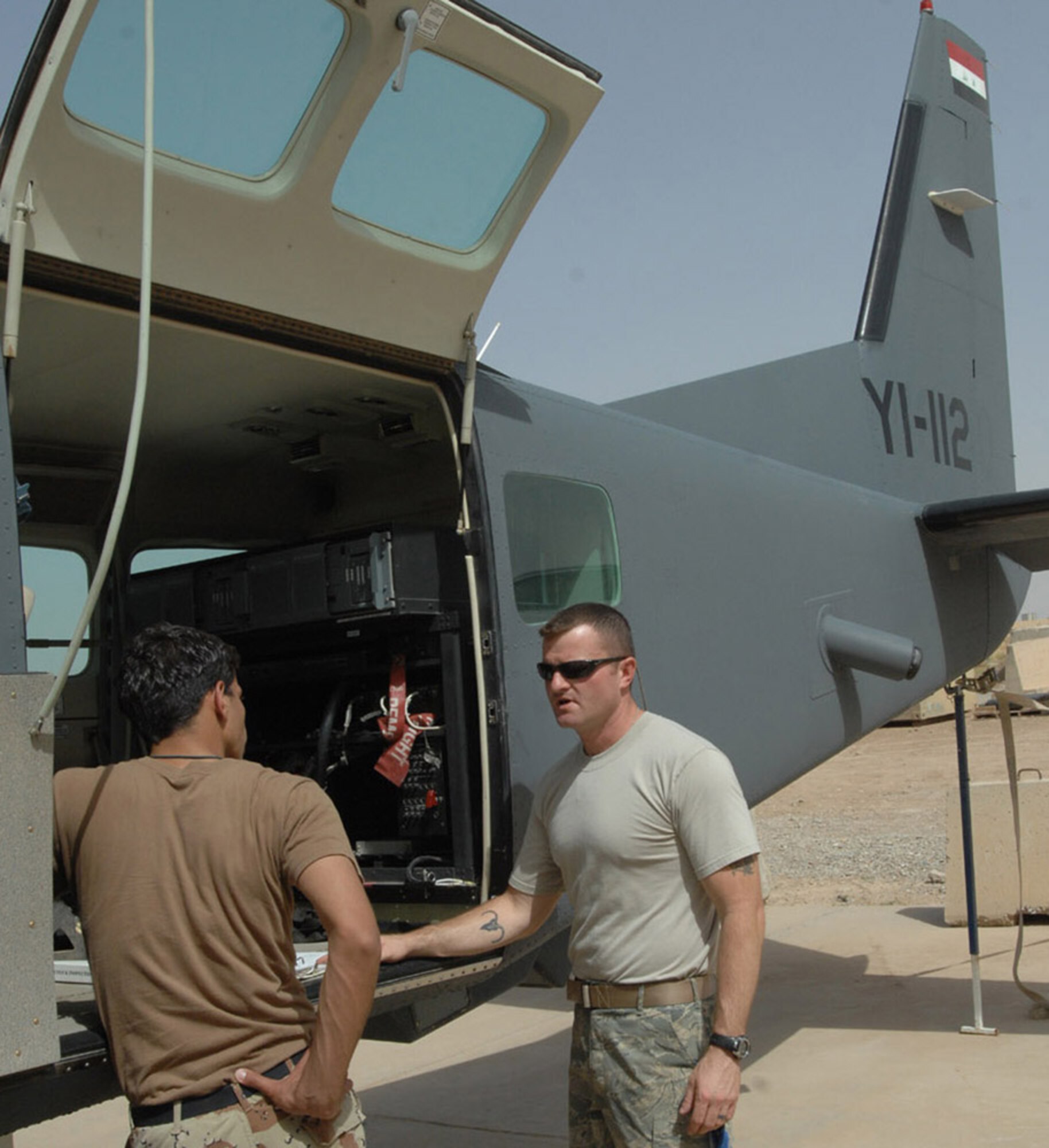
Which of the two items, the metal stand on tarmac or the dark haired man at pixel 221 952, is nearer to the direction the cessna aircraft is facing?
the dark haired man

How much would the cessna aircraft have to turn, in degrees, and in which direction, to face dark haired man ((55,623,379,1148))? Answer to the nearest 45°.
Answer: approximately 45° to its left

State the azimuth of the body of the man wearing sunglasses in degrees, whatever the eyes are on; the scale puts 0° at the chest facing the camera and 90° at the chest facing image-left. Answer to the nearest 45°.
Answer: approximately 45°

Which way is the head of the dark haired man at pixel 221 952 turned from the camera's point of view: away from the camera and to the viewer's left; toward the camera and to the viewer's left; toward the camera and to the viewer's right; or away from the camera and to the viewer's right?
away from the camera and to the viewer's right

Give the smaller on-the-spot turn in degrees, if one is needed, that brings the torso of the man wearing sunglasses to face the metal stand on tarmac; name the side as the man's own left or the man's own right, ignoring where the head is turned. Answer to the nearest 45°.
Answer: approximately 180°

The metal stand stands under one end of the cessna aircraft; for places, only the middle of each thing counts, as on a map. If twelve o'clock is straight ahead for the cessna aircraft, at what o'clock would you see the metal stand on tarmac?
The metal stand on tarmac is roughly at 6 o'clock from the cessna aircraft.
